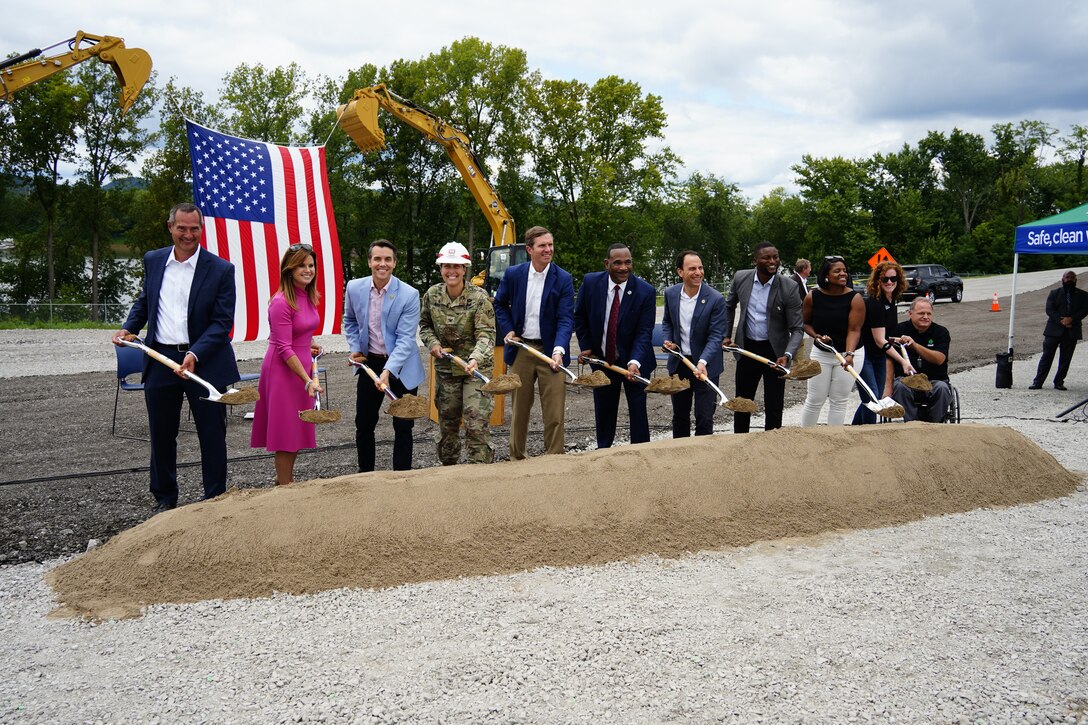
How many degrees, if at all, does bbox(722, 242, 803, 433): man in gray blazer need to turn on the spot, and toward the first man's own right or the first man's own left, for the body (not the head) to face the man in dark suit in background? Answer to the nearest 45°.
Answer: approximately 135° to the first man's own left

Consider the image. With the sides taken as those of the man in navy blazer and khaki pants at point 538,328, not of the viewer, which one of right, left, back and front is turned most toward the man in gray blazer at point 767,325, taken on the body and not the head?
left

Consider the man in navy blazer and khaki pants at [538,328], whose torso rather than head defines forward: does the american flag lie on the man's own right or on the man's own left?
on the man's own right

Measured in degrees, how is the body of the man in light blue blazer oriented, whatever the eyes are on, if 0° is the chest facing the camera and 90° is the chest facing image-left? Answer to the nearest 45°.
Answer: approximately 0°

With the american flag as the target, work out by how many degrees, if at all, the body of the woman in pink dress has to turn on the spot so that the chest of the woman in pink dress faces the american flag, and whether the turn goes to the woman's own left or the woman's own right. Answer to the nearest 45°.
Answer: approximately 135° to the woman's own left
